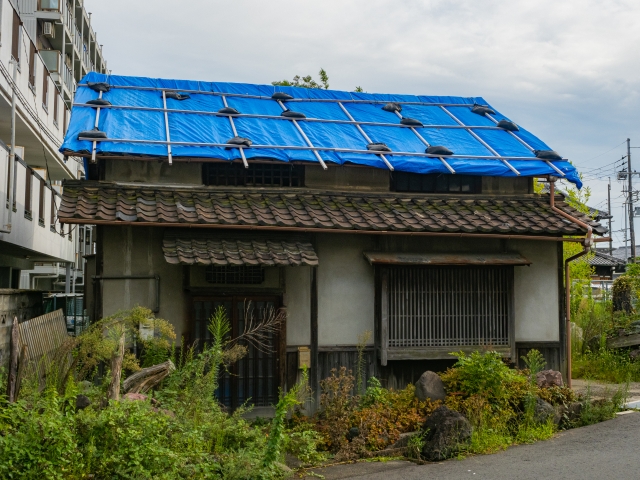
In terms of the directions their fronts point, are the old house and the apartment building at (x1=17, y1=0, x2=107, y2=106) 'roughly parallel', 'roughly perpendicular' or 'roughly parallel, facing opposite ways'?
roughly perpendicular

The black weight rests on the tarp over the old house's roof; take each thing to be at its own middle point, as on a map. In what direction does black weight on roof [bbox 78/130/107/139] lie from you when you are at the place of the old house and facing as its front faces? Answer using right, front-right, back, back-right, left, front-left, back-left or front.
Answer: right

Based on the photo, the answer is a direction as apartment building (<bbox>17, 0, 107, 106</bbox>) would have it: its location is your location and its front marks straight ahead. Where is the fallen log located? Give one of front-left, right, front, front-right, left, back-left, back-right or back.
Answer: right

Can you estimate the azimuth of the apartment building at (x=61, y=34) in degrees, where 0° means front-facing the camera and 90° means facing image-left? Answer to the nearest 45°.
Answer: approximately 270°
